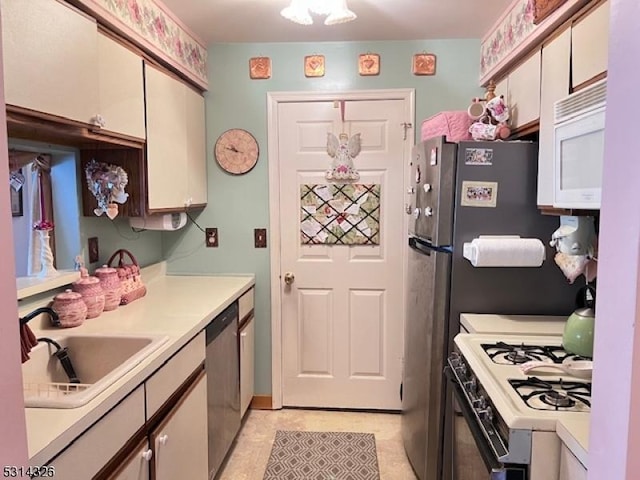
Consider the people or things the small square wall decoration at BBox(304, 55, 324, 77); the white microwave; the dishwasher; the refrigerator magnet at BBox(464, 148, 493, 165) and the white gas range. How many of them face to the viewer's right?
1

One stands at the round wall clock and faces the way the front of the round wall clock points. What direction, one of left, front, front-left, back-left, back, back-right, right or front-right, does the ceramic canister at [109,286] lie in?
front-right

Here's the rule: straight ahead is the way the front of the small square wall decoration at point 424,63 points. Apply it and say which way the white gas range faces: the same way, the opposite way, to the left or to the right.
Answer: to the right

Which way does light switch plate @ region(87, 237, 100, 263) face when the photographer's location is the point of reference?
facing the viewer and to the right of the viewer

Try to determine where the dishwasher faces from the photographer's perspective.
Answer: facing to the right of the viewer

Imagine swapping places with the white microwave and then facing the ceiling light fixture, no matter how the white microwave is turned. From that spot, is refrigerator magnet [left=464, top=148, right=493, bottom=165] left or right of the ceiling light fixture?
right

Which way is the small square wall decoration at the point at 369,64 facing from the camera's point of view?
toward the camera

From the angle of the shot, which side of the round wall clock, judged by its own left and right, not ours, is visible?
front

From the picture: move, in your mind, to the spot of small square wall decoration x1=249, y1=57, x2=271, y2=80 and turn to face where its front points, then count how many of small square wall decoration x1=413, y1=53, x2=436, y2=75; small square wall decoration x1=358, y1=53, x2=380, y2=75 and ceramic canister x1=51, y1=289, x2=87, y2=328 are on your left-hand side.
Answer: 2

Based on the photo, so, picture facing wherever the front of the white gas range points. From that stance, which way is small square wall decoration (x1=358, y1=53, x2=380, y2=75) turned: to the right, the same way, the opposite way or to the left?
to the left

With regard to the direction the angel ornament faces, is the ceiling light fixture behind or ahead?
ahead

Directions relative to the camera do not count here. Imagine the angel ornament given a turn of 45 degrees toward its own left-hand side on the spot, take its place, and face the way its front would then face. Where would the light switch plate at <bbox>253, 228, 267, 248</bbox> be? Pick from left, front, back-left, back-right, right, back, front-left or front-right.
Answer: back-right

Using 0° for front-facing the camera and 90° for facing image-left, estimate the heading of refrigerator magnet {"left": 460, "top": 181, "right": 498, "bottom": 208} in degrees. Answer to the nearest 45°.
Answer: approximately 0°

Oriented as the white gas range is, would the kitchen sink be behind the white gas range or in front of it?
in front

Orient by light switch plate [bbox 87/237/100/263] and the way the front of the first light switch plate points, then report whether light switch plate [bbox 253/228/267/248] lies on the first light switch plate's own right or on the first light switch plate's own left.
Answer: on the first light switch plate's own left
